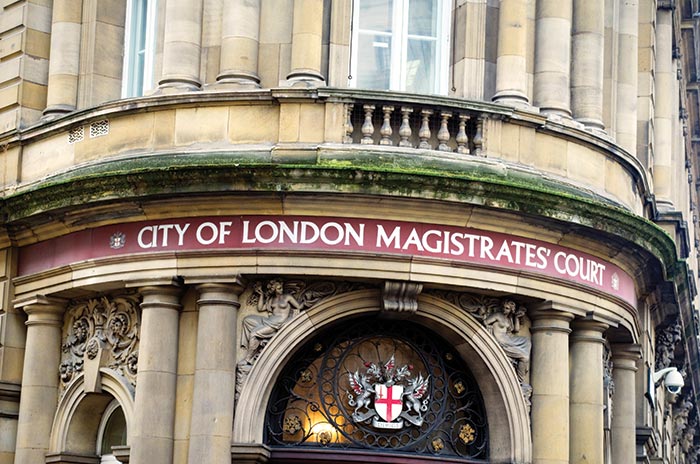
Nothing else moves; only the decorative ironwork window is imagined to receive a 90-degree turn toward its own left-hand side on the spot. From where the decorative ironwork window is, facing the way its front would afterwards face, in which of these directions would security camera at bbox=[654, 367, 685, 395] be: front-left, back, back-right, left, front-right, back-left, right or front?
front-left

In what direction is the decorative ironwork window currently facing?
toward the camera

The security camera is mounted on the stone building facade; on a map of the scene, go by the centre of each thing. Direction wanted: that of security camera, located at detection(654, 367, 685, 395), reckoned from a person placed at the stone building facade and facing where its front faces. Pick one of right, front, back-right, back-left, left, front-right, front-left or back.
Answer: back-left

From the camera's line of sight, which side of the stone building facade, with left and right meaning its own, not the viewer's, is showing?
front
